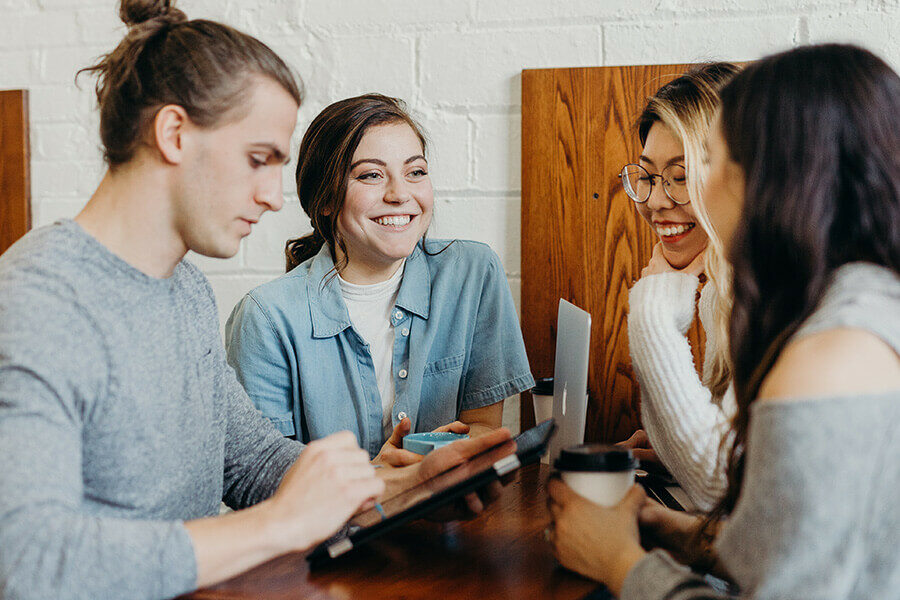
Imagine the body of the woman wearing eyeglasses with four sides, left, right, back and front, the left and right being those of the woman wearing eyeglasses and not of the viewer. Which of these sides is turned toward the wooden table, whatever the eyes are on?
front

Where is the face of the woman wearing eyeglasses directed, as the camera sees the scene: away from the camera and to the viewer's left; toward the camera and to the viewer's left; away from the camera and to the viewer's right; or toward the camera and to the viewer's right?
toward the camera and to the viewer's left

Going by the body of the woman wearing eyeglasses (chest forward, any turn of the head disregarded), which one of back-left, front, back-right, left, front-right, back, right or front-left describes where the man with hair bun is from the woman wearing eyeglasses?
front

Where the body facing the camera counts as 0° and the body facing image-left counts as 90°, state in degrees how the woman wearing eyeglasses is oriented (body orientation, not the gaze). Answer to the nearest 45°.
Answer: approximately 45°

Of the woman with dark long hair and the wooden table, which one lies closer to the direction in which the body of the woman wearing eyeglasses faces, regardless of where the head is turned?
the wooden table

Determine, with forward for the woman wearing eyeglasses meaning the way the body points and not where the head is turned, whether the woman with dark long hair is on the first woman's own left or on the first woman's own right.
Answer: on the first woman's own left

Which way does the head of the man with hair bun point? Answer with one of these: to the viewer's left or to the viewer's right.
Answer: to the viewer's right
